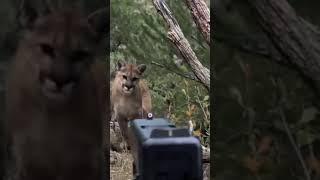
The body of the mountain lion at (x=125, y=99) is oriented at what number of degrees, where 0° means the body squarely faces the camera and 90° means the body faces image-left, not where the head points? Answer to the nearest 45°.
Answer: approximately 0°
